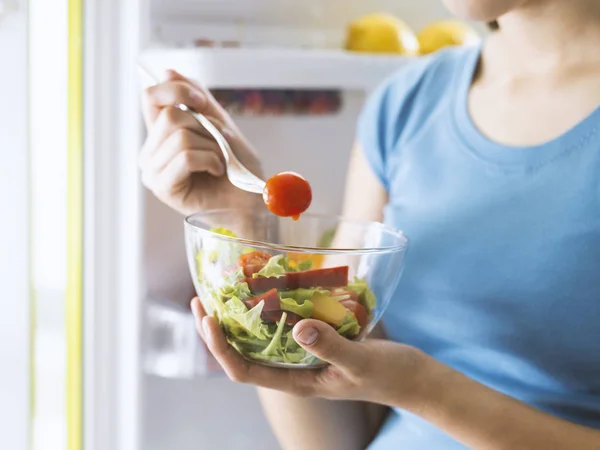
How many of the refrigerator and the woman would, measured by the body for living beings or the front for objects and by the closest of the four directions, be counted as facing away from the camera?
0

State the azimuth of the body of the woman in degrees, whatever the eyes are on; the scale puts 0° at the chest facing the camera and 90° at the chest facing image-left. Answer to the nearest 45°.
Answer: approximately 45°

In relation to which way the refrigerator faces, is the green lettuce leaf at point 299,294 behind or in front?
in front

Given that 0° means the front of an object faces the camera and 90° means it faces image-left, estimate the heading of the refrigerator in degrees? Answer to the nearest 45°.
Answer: approximately 0°
